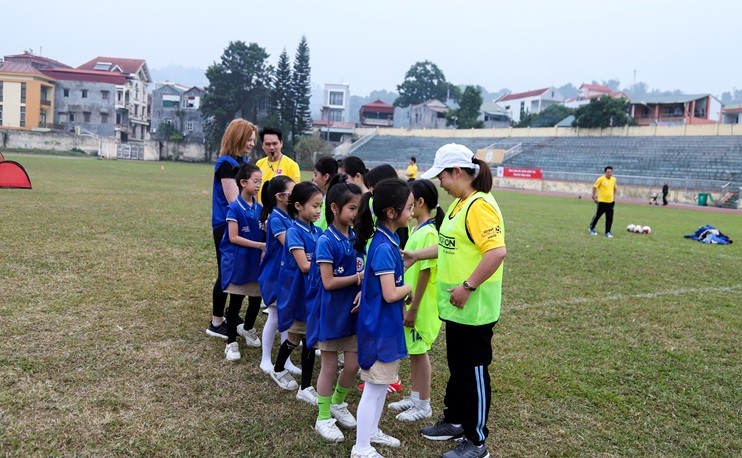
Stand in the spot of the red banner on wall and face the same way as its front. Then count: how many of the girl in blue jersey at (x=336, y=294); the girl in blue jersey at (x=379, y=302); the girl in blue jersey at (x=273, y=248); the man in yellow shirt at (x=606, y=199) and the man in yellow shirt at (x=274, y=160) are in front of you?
5

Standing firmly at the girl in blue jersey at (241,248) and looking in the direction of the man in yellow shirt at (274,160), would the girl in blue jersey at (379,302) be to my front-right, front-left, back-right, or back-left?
back-right

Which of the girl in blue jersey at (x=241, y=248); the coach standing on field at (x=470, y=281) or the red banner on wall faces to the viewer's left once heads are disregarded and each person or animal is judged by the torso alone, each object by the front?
the coach standing on field

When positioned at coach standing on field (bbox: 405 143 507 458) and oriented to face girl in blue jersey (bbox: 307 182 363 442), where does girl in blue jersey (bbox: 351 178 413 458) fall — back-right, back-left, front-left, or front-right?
front-left

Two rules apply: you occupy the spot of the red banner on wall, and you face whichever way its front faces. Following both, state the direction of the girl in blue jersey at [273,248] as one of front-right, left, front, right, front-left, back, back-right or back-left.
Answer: front

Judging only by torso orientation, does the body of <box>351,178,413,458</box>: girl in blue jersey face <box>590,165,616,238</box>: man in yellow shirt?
no

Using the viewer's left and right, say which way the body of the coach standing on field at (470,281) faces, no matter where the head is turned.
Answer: facing to the left of the viewer

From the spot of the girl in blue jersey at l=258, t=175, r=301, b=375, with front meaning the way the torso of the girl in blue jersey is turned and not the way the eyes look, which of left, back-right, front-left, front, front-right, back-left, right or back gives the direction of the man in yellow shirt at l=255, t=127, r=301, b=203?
left

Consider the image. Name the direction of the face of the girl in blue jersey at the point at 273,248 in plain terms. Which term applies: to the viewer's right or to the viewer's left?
to the viewer's right

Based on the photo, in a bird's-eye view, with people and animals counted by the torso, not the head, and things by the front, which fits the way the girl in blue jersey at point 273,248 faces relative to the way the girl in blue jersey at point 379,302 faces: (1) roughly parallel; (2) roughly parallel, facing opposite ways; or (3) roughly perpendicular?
roughly parallel

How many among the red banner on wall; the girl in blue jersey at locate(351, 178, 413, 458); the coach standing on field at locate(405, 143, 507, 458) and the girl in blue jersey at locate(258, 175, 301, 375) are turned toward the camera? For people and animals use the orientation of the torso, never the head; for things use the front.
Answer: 1

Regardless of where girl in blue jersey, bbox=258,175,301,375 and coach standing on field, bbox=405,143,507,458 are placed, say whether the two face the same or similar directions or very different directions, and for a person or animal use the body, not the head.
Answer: very different directions

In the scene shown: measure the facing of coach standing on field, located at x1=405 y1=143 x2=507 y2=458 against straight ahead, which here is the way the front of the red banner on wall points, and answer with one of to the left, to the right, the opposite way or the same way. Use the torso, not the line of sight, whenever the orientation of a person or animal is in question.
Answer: to the right

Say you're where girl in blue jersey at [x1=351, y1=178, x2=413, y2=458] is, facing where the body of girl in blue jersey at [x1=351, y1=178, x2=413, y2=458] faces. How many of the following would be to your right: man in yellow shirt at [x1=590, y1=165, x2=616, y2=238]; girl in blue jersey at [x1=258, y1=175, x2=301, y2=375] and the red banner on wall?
0

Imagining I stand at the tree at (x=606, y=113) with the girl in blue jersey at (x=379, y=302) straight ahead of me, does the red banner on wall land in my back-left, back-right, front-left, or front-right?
front-right

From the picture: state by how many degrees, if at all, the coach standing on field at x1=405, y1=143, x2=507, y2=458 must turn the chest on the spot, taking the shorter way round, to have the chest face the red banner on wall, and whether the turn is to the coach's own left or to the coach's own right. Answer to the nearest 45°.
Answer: approximately 90° to the coach's own right

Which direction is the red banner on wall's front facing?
toward the camera

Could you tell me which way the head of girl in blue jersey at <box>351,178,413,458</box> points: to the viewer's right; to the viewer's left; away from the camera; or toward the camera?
to the viewer's right

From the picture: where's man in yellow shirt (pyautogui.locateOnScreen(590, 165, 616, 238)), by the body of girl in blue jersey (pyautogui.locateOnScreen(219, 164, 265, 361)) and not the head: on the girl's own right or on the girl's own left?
on the girl's own left

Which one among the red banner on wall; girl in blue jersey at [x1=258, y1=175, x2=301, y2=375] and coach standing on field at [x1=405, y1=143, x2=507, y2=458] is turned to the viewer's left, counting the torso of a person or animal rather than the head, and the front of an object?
the coach standing on field

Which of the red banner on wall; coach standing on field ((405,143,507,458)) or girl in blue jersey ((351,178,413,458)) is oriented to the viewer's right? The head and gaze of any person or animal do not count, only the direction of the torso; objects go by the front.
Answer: the girl in blue jersey
